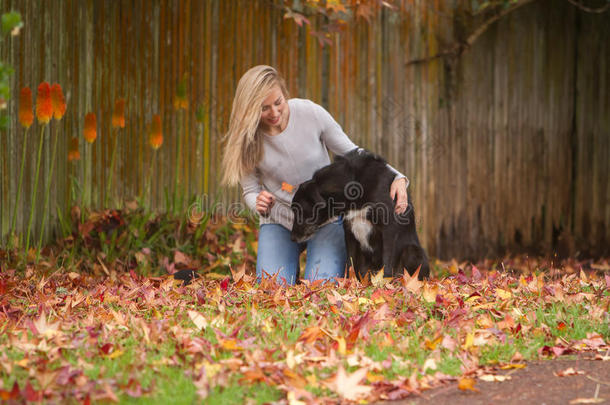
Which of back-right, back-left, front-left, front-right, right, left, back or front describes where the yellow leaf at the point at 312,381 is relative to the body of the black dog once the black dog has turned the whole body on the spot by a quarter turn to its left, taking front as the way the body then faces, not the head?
front-right

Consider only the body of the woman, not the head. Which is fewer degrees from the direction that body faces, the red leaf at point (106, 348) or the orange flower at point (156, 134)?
the red leaf

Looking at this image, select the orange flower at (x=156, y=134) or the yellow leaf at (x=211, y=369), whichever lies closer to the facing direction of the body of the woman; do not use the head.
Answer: the yellow leaf

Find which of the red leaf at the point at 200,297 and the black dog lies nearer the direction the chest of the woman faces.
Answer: the red leaf

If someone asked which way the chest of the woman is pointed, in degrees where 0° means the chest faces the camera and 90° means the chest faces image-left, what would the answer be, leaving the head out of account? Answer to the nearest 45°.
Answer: approximately 0°

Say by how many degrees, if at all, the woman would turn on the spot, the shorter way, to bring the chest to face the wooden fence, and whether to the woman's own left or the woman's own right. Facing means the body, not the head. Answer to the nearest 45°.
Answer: approximately 180°

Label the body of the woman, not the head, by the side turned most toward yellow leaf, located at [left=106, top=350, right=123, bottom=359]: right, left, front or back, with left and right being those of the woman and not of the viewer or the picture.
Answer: front

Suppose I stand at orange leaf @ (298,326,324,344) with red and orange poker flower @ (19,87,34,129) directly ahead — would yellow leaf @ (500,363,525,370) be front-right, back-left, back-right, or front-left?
back-right

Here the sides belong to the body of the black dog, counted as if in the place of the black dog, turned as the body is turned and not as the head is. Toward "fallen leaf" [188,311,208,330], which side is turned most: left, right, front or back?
front

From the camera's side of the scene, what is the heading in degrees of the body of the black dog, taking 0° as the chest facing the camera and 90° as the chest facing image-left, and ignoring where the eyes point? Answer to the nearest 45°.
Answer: approximately 45°

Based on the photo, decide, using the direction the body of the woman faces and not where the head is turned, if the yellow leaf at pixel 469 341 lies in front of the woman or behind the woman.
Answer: in front

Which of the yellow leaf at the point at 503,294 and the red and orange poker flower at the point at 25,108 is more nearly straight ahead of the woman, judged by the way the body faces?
the yellow leaf

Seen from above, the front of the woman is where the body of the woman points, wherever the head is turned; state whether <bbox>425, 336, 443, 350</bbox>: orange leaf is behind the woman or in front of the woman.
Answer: in front

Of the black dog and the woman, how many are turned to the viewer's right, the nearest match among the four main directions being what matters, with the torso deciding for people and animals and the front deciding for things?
0

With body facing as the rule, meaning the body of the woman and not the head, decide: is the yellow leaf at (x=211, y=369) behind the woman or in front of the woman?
in front

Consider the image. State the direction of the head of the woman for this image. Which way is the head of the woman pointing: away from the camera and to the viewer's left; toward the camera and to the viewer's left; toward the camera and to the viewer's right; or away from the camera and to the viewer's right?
toward the camera and to the viewer's right

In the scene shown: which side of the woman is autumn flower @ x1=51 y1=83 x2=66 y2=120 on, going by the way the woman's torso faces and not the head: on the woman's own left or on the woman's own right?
on the woman's own right
